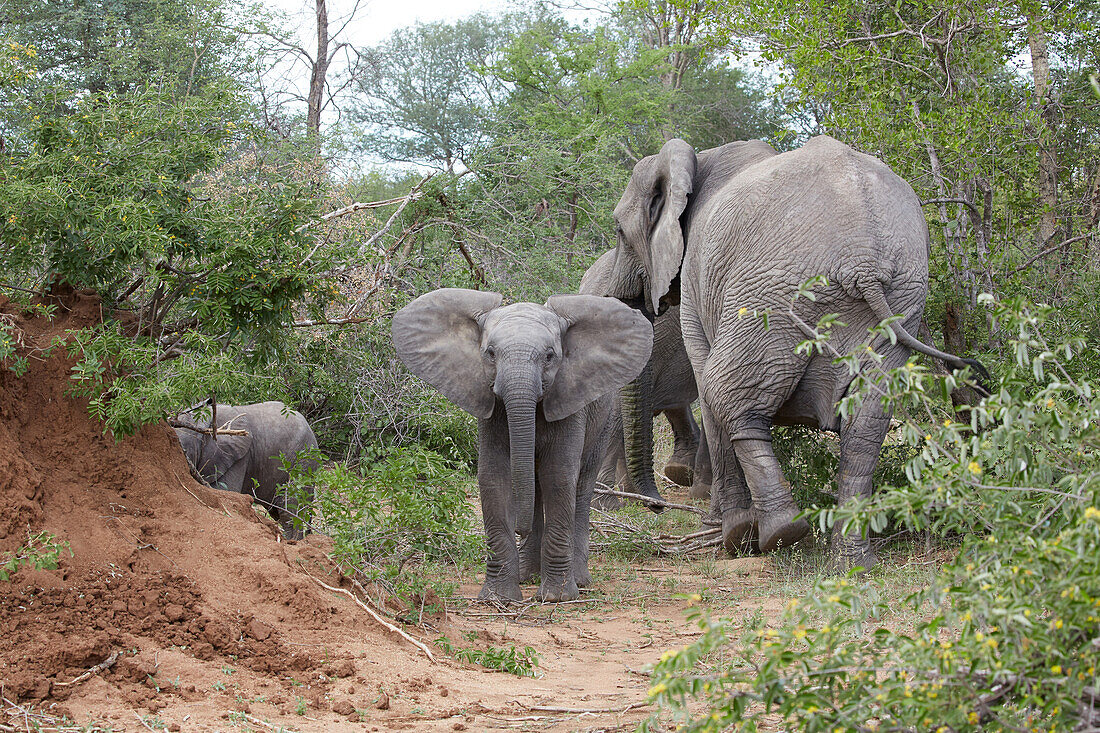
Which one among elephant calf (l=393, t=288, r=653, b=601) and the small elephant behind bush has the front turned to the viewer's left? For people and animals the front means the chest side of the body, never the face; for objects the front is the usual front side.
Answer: the small elephant behind bush

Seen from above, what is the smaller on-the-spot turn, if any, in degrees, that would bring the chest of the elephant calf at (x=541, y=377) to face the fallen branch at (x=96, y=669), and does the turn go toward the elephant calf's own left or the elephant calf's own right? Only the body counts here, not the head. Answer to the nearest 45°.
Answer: approximately 45° to the elephant calf's own right

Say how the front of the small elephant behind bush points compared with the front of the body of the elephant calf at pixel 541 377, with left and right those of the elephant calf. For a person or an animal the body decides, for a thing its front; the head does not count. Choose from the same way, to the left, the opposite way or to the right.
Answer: to the right

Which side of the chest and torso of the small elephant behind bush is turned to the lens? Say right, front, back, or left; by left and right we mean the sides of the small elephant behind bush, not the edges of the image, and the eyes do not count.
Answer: left

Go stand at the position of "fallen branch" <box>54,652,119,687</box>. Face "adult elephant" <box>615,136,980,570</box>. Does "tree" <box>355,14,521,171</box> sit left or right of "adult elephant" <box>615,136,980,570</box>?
left

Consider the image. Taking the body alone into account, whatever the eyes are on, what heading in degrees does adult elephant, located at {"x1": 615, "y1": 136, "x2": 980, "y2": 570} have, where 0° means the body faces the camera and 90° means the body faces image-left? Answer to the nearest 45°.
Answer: approximately 135°

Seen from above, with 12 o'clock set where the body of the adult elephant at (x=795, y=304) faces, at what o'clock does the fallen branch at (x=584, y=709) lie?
The fallen branch is roughly at 8 o'clock from the adult elephant.

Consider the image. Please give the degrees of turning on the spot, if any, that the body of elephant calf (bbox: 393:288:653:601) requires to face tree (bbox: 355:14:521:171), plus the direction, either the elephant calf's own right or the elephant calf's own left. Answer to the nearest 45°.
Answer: approximately 180°

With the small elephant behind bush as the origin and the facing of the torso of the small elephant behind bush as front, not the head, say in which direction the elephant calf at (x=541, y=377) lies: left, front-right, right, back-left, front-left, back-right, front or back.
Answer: back-left

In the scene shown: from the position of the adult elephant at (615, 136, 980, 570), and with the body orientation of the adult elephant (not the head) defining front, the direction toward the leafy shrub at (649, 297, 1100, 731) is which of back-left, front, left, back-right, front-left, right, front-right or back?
back-left

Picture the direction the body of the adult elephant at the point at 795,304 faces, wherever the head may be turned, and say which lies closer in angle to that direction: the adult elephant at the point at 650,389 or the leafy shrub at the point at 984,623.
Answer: the adult elephant

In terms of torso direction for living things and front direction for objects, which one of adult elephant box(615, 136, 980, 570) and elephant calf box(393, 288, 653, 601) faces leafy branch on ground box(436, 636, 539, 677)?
the elephant calf

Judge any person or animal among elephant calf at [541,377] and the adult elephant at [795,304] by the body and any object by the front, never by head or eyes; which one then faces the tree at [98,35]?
the adult elephant
